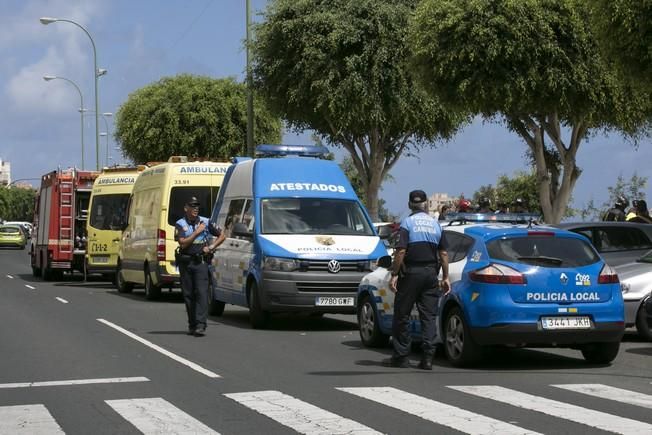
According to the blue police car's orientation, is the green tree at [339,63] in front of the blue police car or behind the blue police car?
in front

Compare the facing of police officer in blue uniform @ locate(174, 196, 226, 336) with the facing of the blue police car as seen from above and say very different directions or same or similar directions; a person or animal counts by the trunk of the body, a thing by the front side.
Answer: very different directions

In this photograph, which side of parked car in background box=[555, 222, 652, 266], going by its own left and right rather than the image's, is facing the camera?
left

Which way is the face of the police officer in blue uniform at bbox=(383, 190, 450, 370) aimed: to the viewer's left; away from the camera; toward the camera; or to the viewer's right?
away from the camera

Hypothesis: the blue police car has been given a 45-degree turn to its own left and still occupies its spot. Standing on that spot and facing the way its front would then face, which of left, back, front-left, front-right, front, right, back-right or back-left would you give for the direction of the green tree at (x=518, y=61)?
right

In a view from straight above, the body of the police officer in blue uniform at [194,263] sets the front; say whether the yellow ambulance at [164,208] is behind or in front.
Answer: behind

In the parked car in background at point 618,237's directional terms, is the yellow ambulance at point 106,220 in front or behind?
in front

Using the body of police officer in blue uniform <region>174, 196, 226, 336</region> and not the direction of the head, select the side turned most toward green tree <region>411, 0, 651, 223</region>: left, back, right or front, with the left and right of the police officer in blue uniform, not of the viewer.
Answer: left

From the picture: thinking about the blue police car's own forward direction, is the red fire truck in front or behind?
in front

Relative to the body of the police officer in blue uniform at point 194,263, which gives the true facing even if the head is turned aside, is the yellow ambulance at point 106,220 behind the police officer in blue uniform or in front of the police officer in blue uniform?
behind

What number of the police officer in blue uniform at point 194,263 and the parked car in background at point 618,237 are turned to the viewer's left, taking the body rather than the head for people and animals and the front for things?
1
